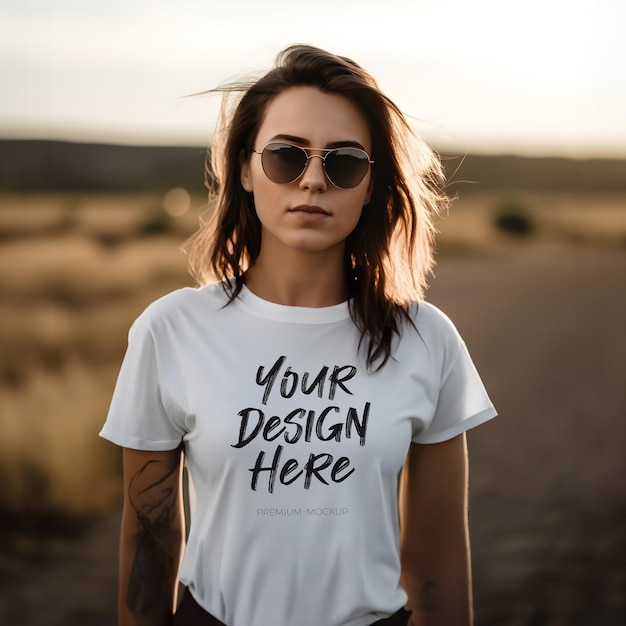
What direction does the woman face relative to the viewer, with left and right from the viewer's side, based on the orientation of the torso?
facing the viewer

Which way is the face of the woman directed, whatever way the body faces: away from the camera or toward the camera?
toward the camera

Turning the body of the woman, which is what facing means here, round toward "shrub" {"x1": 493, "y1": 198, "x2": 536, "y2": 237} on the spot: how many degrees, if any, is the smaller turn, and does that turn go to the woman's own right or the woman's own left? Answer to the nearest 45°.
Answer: approximately 180°
